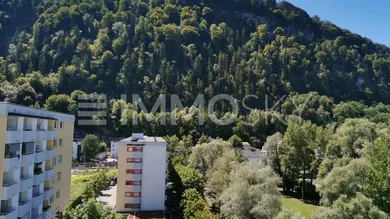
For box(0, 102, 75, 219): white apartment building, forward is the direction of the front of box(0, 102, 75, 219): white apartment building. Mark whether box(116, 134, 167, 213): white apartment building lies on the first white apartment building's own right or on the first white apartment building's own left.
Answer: on the first white apartment building's own left

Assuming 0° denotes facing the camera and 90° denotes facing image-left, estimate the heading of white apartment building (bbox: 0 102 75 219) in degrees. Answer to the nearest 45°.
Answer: approximately 315°
